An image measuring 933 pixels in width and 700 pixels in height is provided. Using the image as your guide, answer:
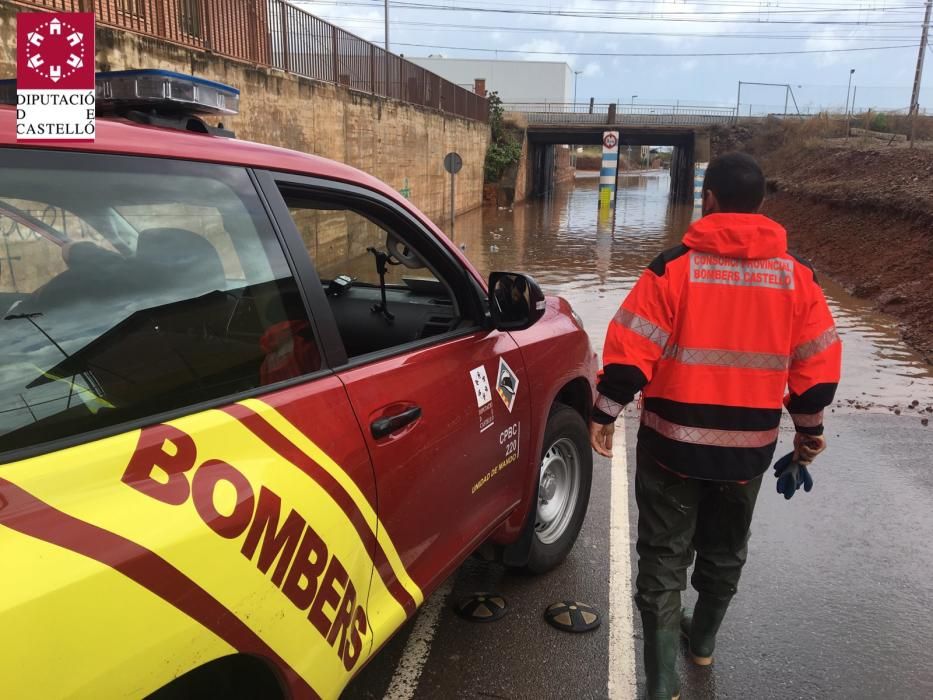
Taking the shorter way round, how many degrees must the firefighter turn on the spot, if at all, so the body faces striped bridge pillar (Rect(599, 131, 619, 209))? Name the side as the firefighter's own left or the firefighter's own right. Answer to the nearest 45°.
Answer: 0° — they already face it

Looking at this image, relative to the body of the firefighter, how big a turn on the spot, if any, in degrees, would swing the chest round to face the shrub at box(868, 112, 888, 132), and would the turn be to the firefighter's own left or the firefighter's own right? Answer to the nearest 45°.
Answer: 0° — they already face it

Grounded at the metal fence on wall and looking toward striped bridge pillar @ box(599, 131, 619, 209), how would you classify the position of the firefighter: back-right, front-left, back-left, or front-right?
back-right

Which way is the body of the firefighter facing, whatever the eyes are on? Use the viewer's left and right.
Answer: facing away from the viewer

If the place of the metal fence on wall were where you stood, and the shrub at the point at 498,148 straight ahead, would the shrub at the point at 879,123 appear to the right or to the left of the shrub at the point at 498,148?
right
